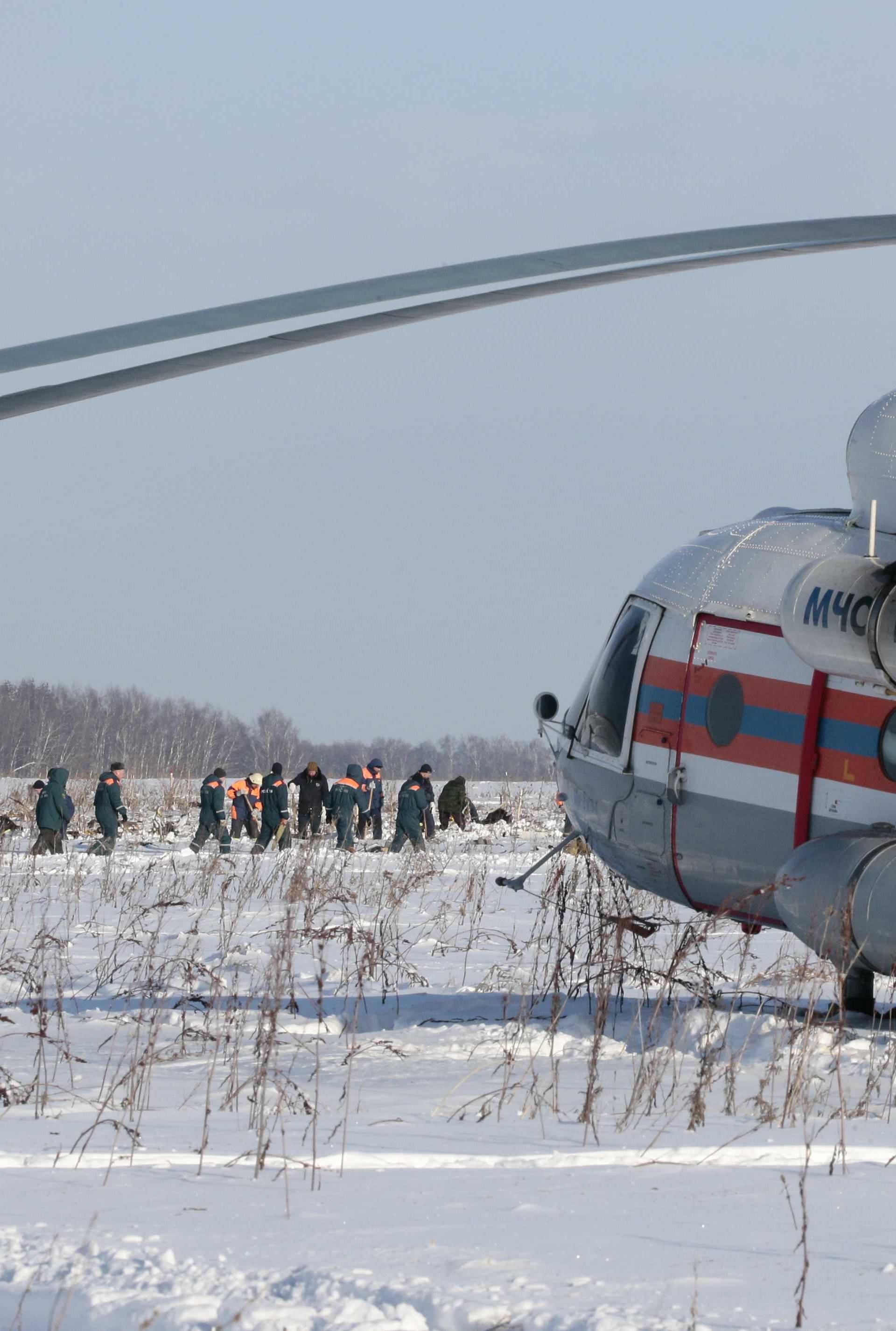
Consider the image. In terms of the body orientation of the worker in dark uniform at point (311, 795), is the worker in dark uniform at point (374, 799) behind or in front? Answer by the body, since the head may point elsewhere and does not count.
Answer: behind

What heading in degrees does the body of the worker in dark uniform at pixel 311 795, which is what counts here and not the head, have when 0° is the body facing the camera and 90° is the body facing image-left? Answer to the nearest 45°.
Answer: approximately 0°

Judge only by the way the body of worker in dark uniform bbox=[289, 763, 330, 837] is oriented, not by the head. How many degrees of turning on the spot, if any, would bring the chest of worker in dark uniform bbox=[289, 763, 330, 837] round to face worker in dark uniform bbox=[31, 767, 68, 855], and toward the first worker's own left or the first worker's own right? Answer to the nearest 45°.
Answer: approximately 45° to the first worker's own right

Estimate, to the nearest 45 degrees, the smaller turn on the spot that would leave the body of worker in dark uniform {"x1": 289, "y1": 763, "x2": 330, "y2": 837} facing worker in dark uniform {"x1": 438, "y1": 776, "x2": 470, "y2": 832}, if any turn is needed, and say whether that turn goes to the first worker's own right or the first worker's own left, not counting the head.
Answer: approximately 135° to the first worker's own left
